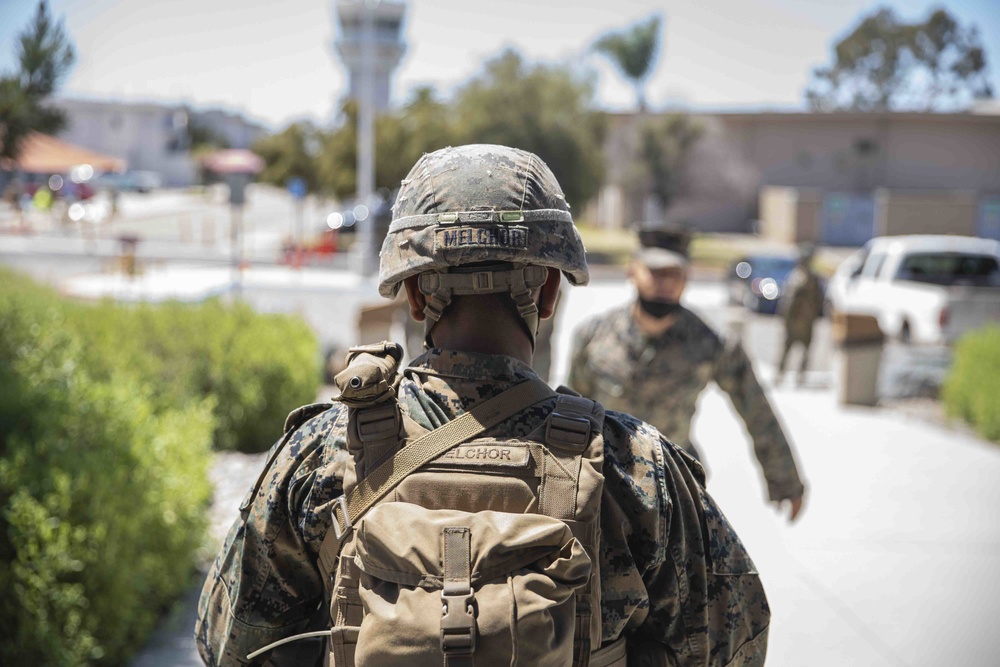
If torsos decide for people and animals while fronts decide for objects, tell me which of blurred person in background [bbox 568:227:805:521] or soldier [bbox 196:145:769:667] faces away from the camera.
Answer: the soldier

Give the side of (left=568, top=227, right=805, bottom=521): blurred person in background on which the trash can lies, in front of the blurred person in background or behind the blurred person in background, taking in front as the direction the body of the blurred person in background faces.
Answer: behind

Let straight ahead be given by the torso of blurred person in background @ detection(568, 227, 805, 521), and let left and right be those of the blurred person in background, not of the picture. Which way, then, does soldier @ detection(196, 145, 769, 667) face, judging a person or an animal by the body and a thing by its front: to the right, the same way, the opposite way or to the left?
the opposite way

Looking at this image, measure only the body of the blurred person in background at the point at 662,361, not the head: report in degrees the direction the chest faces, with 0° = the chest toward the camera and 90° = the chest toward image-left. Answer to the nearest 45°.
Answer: approximately 0°

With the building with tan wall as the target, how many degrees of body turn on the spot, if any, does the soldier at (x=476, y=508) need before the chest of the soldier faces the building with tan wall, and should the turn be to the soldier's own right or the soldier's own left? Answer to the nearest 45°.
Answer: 0° — they already face it

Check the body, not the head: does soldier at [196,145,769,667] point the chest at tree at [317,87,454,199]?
yes

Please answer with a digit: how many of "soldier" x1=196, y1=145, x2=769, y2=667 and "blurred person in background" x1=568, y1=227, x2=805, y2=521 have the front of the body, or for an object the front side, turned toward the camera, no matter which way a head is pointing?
1

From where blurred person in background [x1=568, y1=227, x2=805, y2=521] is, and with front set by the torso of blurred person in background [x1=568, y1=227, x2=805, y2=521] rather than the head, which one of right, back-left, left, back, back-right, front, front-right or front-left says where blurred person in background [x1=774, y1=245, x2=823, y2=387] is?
back

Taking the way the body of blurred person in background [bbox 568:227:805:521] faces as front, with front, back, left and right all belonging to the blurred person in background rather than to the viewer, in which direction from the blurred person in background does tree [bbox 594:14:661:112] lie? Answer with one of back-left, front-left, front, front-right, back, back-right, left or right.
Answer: back

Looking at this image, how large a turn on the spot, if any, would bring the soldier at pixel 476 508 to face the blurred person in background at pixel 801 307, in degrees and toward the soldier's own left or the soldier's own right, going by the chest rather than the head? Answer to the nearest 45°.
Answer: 0° — they already face them

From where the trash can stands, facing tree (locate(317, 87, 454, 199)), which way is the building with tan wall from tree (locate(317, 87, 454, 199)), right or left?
right

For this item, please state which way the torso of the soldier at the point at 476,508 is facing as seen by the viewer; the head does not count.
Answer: away from the camera

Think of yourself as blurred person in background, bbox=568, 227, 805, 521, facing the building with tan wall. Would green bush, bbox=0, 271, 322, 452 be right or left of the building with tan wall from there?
left
